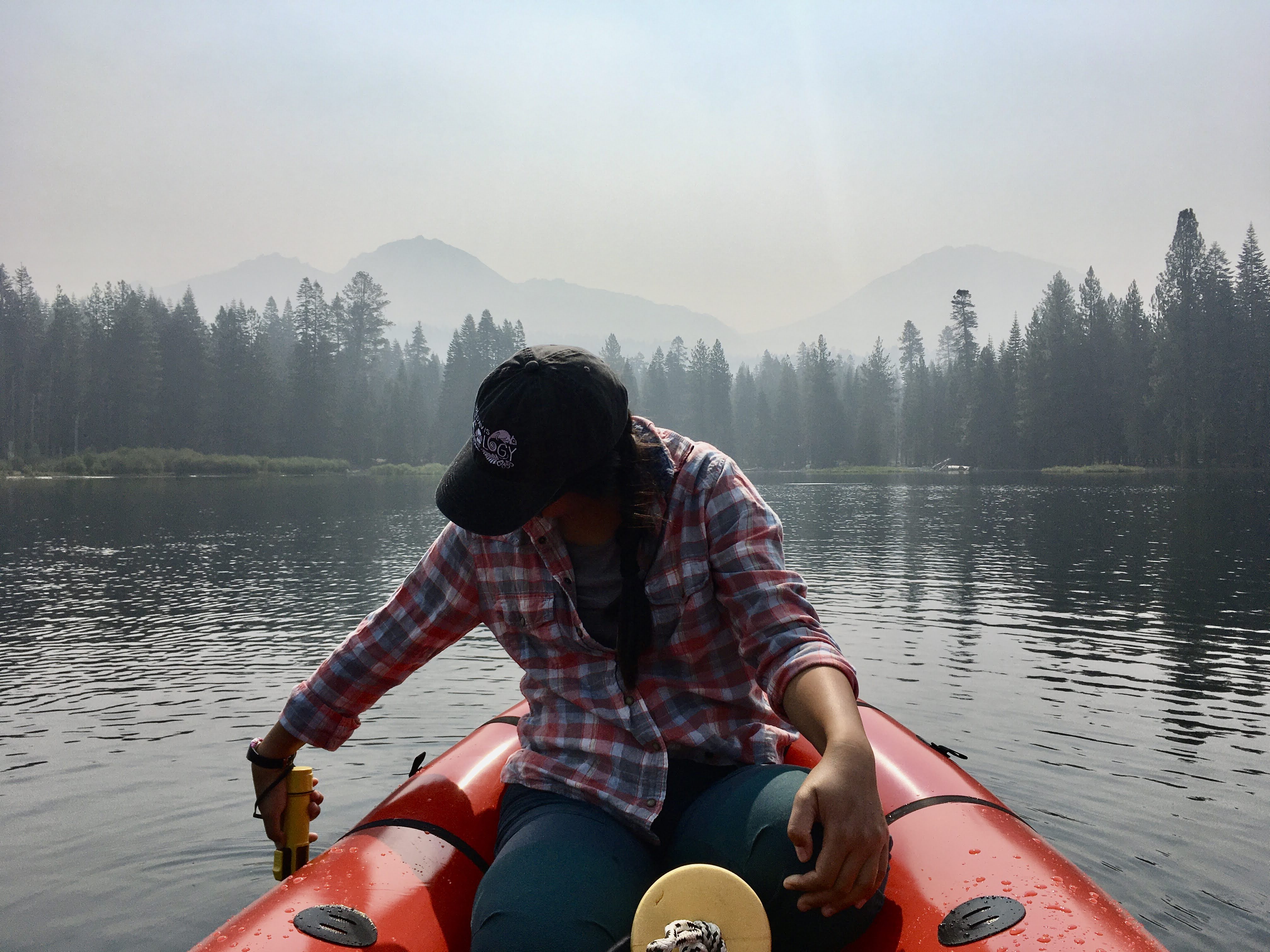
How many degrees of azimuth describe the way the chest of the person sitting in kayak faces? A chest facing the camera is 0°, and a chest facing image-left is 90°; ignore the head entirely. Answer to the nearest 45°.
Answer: approximately 0°

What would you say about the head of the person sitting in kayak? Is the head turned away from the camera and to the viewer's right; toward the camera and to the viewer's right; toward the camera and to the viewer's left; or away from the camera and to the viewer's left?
toward the camera and to the viewer's left
